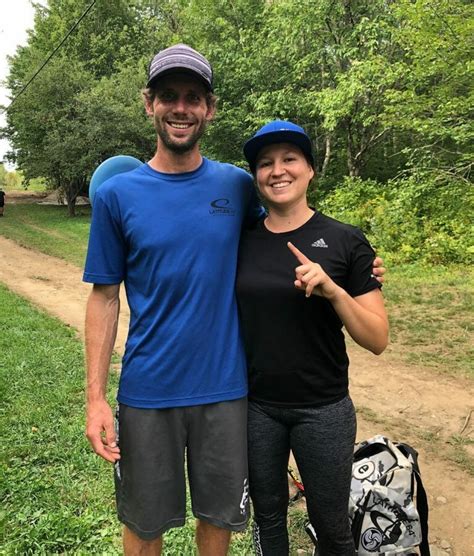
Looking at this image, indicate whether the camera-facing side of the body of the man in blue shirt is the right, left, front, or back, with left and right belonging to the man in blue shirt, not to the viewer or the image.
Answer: front

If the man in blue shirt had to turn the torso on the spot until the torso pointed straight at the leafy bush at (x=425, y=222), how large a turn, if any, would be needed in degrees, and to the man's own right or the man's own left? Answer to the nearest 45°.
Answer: approximately 135° to the man's own left

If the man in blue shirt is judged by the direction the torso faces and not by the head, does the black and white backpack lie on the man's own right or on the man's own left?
on the man's own left
